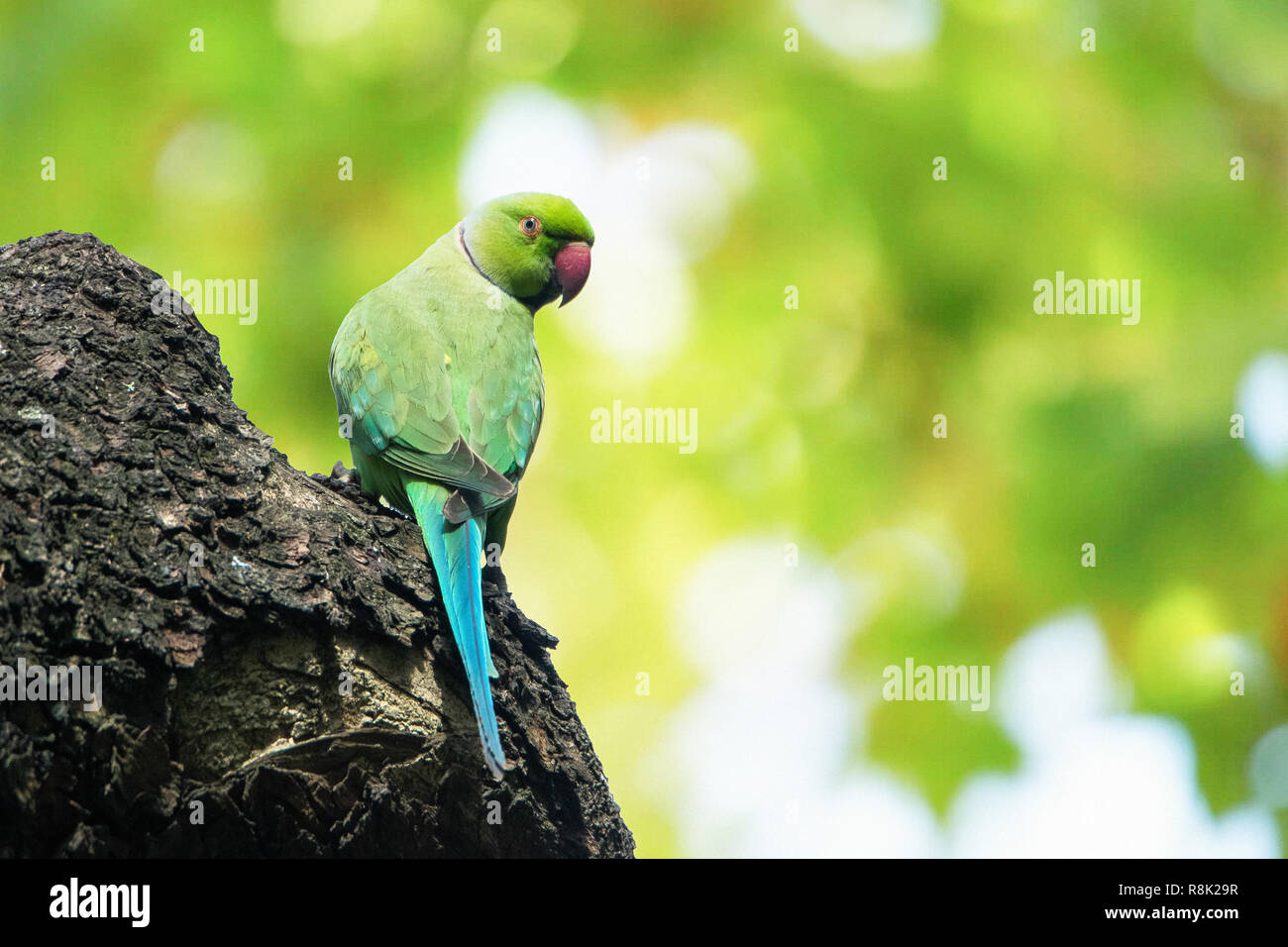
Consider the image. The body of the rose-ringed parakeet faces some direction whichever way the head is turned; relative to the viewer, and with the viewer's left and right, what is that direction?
facing away from the viewer
